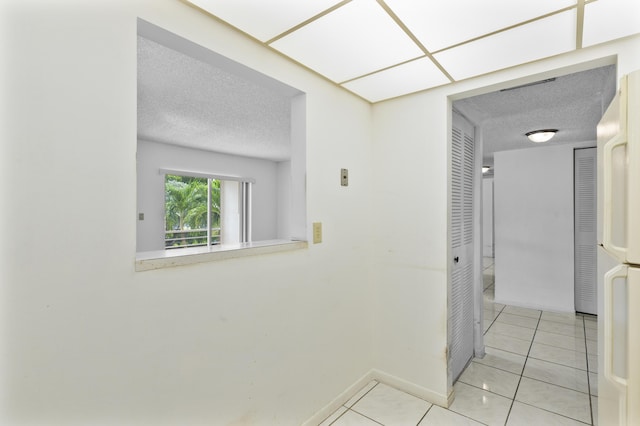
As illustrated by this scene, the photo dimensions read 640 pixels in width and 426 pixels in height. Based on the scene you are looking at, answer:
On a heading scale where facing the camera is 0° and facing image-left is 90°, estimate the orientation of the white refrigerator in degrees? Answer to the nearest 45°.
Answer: approximately 90°

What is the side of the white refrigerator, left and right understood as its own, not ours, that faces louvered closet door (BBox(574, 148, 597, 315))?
right

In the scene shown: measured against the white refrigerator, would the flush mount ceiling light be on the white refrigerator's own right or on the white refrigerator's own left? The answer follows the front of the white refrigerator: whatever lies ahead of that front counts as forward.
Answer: on the white refrigerator's own right

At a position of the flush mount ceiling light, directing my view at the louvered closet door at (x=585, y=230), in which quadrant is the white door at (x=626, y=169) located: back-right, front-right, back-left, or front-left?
back-right

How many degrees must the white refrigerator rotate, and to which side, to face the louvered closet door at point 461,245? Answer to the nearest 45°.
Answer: approximately 45° to its right
